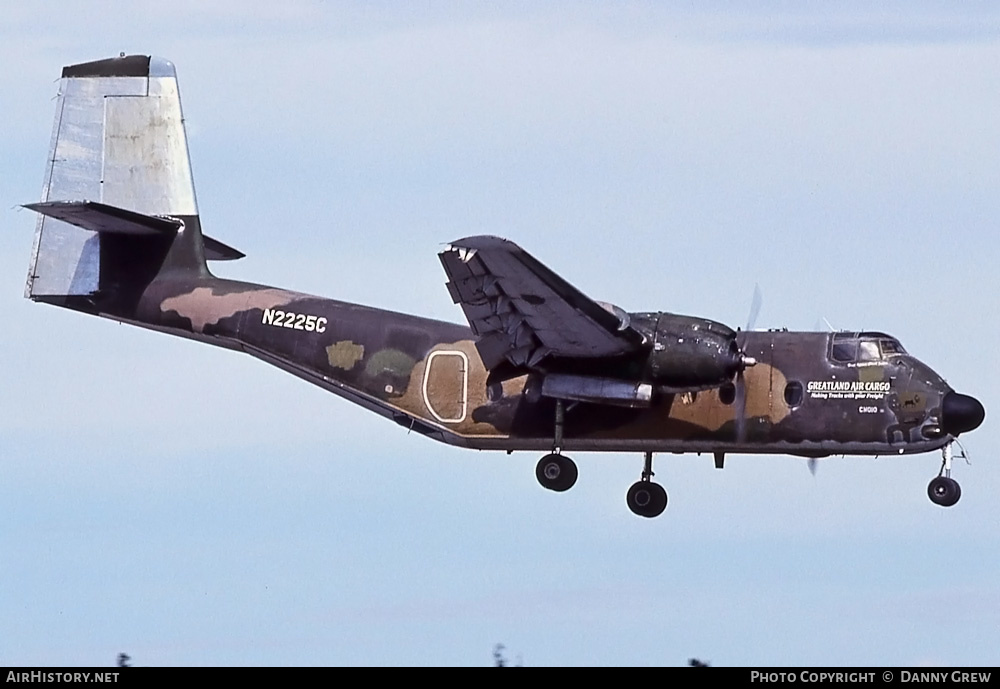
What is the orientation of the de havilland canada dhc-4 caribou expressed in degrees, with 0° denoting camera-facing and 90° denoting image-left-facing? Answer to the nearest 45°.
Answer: approximately 270°
